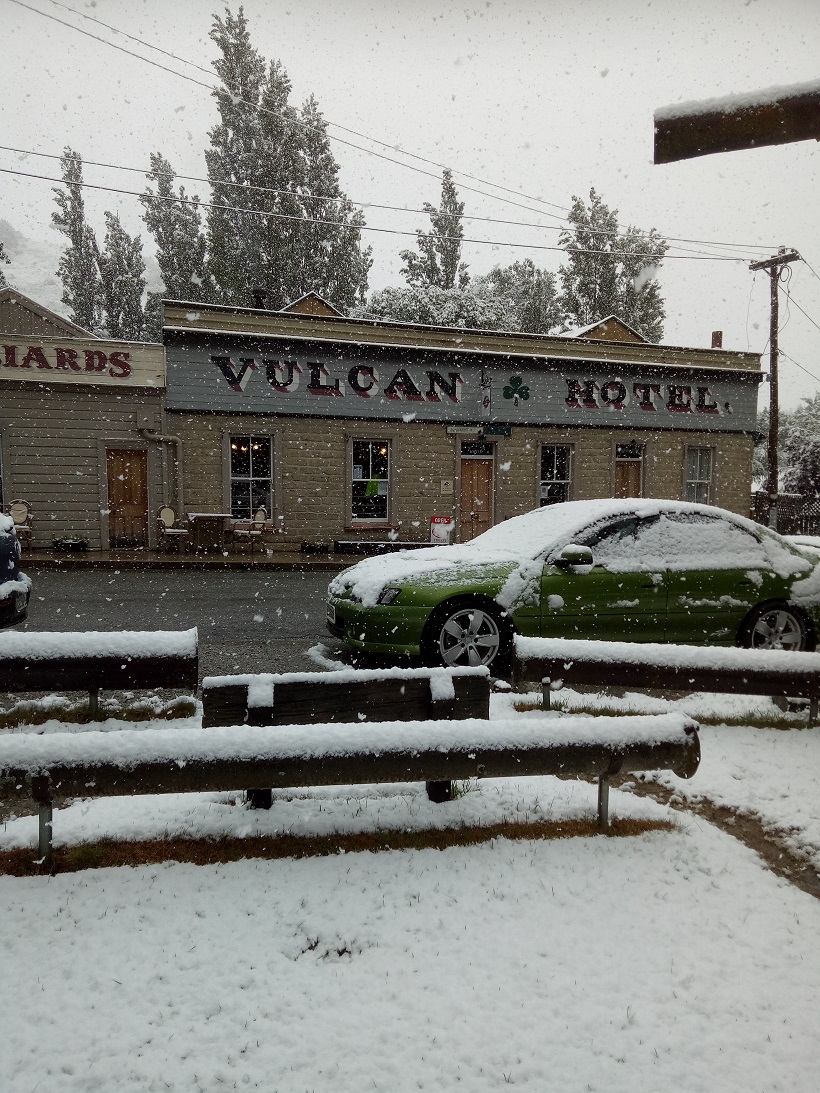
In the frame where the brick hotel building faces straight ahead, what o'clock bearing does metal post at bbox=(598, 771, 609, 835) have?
The metal post is roughly at 12 o'clock from the brick hotel building.

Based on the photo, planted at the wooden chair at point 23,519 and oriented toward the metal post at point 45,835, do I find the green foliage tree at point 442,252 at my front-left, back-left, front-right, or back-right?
back-left

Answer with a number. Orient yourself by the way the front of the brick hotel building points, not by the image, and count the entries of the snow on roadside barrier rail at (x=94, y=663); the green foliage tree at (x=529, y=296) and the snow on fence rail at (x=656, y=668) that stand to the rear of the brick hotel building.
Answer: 1

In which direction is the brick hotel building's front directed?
toward the camera

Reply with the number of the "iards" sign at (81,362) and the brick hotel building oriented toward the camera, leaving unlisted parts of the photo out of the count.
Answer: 2

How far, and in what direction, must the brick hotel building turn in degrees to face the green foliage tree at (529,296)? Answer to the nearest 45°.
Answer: approximately 180°

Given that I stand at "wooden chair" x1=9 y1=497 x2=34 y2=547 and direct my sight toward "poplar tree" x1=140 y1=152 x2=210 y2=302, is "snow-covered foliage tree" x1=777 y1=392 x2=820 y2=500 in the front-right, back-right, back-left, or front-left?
front-right

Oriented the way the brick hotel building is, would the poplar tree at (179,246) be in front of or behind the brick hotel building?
behind

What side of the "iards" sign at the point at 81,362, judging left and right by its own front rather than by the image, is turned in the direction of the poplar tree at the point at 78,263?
back

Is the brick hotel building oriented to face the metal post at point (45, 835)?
yes

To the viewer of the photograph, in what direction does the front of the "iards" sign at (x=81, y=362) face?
facing the viewer

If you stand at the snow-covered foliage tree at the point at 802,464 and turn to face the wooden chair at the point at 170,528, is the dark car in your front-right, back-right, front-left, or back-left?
front-left

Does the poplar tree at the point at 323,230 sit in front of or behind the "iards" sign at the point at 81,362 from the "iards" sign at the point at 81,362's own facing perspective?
behind

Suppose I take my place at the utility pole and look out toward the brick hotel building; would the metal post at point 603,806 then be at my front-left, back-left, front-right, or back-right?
front-left

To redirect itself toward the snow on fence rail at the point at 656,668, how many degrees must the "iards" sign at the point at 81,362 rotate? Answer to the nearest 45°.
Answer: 0° — it already faces it
